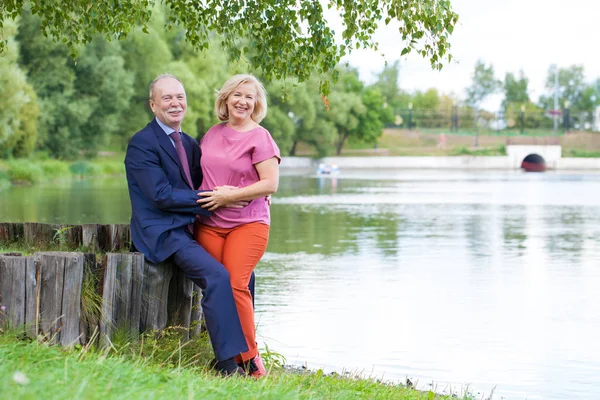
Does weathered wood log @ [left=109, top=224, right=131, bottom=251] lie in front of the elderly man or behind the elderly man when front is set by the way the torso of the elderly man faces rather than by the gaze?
behind

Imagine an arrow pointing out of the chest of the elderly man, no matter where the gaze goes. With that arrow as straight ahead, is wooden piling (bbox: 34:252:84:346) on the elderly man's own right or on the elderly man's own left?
on the elderly man's own right

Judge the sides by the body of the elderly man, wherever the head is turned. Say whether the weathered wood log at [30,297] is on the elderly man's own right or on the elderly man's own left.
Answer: on the elderly man's own right

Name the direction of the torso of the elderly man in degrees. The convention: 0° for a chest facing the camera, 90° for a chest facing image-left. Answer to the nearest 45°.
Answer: approximately 315°
